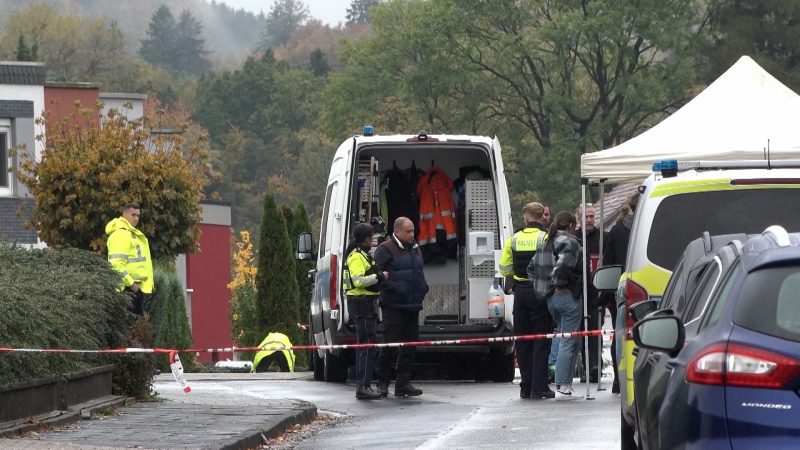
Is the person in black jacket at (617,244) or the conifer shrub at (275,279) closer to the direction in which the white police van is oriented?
the conifer shrub

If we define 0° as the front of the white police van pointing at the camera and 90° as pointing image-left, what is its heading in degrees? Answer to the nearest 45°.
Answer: approximately 180°

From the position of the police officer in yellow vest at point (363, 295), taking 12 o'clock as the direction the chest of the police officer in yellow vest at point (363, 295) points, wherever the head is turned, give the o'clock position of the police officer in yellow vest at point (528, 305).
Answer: the police officer in yellow vest at point (528, 305) is roughly at 12 o'clock from the police officer in yellow vest at point (363, 295).

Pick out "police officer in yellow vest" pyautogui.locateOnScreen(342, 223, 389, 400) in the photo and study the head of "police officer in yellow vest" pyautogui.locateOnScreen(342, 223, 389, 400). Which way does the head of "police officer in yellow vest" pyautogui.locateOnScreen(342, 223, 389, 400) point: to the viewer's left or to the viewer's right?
to the viewer's right

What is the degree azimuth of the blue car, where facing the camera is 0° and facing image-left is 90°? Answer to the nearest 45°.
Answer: approximately 135°

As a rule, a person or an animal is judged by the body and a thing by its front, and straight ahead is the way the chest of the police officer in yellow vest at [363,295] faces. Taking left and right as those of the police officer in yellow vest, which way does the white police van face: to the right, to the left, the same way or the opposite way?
to the left

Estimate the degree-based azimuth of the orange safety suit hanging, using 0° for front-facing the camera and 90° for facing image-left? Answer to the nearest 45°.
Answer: approximately 0°

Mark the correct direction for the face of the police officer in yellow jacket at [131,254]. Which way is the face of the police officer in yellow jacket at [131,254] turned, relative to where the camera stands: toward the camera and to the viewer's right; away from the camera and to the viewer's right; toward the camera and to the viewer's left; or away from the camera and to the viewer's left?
toward the camera and to the viewer's right

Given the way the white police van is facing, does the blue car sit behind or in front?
behind

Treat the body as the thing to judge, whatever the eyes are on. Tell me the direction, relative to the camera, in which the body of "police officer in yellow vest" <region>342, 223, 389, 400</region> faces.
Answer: to the viewer's right

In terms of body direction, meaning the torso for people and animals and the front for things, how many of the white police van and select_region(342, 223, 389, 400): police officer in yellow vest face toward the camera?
0

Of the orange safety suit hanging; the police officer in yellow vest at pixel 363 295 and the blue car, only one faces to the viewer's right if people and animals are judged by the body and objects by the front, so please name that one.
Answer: the police officer in yellow vest
